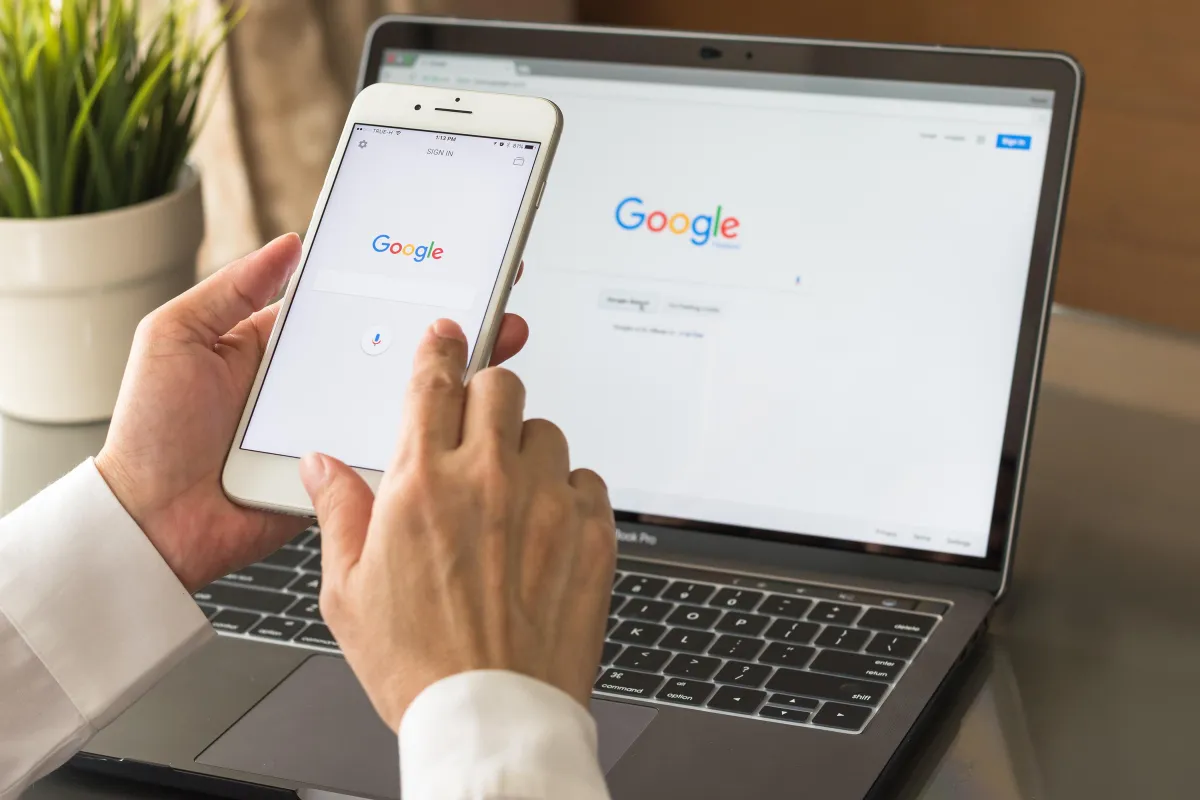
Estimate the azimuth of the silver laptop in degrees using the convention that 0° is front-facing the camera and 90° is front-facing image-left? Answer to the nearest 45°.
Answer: approximately 45°
